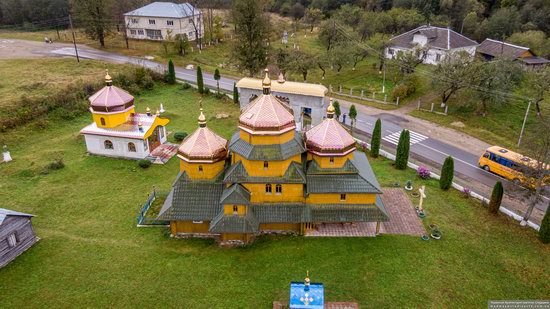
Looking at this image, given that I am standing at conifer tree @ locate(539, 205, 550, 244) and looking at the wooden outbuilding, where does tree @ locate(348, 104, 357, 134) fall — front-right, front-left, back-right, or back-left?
front-right

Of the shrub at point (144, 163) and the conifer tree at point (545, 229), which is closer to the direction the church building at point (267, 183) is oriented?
the conifer tree

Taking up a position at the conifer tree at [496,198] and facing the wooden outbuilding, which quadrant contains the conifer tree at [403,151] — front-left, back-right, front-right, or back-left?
front-right

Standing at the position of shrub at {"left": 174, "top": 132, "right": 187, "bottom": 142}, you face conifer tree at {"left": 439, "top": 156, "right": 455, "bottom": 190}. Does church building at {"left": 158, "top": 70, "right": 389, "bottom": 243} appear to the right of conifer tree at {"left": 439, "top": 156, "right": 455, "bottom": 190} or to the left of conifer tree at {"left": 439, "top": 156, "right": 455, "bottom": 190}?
right

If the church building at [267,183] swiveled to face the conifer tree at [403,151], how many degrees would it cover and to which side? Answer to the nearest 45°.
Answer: approximately 45° to its left

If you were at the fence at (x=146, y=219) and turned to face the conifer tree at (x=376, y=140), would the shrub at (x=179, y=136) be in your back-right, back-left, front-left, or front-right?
front-left

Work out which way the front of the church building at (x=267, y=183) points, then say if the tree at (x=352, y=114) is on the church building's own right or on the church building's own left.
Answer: on the church building's own left

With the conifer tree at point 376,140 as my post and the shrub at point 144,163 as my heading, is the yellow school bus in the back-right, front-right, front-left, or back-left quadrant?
back-left

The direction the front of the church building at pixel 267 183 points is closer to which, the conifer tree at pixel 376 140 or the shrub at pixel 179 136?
the conifer tree
